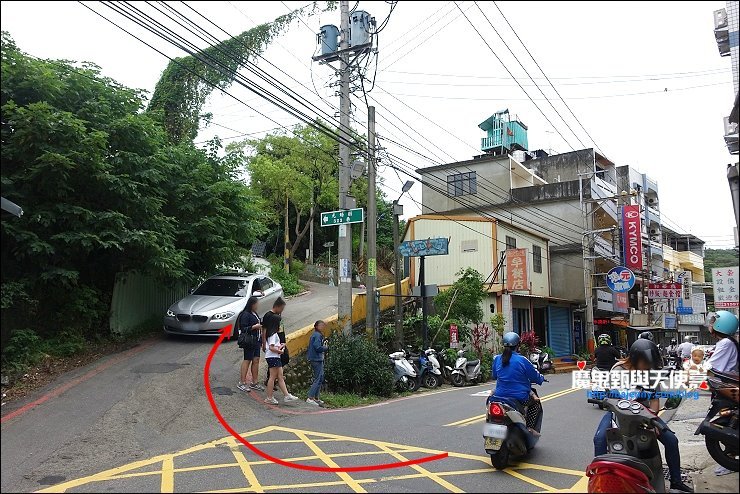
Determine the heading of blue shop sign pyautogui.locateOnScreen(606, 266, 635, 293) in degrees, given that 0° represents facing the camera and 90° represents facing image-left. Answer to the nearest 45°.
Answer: approximately 0°

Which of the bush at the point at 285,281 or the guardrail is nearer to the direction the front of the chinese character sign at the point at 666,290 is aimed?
the guardrail

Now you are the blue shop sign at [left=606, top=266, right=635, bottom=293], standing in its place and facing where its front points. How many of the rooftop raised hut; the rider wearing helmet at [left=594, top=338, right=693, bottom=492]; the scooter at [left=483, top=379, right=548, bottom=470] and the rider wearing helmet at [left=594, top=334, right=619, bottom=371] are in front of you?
3

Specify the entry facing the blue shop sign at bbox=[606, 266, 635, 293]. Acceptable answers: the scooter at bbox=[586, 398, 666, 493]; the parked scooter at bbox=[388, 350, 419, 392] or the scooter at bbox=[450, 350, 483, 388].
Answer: the scooter at bbox=[586, 398, 666, 493]

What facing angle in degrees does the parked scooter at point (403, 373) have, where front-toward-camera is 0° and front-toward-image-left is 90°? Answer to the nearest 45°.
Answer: approximately 315°

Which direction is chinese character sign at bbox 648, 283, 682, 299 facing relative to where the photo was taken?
toward the camera

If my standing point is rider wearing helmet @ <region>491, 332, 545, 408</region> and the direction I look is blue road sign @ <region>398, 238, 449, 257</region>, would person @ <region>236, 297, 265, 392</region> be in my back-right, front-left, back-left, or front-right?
front-left

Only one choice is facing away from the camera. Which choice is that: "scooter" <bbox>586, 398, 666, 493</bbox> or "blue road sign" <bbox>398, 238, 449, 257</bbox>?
the scooter

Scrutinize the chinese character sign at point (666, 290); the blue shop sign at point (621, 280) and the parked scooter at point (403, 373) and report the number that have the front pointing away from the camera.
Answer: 0

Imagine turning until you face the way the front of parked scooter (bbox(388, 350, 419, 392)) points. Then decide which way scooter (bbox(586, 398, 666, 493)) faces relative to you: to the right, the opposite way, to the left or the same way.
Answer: to the left

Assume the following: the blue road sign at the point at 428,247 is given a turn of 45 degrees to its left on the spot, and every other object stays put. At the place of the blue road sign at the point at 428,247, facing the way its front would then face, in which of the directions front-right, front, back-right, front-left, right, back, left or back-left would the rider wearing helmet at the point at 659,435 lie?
front-right

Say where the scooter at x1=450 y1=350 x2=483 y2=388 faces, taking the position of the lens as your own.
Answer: facing the viewer and to the left of the viewer

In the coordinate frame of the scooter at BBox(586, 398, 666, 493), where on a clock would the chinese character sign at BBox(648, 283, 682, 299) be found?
The chinese character sign is roughly at 12 o'clock from the scooter.
